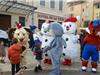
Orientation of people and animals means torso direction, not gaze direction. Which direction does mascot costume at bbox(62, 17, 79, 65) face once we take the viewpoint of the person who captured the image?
facing the viewer and to the left of the viewer

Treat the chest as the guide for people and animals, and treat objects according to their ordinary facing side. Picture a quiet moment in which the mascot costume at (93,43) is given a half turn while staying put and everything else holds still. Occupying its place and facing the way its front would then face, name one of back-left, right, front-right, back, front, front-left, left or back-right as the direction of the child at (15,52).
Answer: back-left

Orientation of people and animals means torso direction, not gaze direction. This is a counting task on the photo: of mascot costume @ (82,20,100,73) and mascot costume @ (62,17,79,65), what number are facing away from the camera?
0

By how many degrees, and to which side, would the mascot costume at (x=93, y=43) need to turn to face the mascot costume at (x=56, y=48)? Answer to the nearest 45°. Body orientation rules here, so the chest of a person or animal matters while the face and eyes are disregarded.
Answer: approximately 45° to its right

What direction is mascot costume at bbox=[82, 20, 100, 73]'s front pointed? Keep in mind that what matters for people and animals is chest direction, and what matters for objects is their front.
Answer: toward the camera

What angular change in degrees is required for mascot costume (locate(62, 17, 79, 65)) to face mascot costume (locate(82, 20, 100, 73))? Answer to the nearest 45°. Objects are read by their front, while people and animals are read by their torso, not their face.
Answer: approximately 90° to its left

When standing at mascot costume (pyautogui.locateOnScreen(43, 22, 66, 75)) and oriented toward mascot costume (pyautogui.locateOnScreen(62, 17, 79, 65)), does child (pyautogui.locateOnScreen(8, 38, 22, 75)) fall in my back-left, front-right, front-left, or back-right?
back-left
